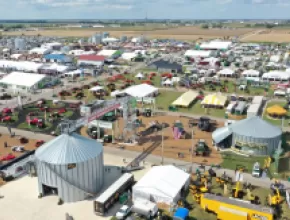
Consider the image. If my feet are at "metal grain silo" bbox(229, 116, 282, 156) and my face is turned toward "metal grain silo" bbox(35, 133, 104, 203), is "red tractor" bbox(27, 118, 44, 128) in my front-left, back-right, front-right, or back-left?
front-right

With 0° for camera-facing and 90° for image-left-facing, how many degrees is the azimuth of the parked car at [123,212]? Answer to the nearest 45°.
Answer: approximately 45°

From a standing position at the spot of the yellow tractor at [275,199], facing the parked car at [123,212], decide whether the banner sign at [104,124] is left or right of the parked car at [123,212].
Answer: right

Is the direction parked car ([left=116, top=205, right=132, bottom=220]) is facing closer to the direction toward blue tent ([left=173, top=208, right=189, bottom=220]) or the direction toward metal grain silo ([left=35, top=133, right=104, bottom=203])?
the metal grain silo
